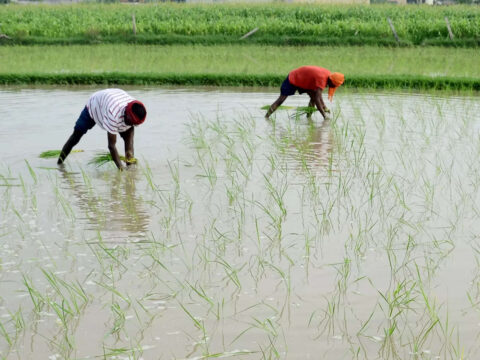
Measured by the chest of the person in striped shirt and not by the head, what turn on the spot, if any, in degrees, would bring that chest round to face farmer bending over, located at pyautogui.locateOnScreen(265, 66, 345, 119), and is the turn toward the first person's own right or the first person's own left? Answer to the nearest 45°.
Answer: approximately 90° to the first person's own left

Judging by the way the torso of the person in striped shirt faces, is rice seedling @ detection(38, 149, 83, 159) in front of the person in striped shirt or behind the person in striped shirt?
behind

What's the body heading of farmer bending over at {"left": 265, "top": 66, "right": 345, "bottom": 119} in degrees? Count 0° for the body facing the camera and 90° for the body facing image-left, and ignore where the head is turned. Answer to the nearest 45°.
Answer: approximately 270°

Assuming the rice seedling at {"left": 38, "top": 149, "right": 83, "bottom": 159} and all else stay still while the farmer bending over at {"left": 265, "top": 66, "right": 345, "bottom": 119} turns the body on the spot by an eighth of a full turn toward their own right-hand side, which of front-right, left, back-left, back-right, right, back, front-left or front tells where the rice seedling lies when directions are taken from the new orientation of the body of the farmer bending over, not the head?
right

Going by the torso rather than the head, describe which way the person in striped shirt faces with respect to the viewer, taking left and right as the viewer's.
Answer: facing the viewer and to the right of the viewer

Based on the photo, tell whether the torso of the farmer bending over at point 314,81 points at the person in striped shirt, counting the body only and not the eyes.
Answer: no

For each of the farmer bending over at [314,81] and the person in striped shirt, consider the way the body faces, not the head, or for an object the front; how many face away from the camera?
0
